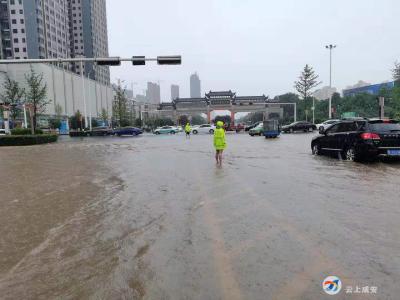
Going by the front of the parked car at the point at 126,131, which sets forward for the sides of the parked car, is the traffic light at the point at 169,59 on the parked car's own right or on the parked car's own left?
on the parked car's own left

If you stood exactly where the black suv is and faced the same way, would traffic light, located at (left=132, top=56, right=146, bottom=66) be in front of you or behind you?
in front

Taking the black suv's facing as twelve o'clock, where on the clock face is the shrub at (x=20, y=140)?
The shrub is roughly at 11 o'clock from the black suv.

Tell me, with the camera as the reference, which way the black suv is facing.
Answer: facing away from the viewer and to the left of the viewer

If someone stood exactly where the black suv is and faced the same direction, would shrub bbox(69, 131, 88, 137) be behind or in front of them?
in front

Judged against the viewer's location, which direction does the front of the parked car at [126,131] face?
facing to the left of the viewer

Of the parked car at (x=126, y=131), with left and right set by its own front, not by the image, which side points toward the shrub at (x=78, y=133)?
front

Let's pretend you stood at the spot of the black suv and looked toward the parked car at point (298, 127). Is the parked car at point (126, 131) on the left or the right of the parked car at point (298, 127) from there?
left
